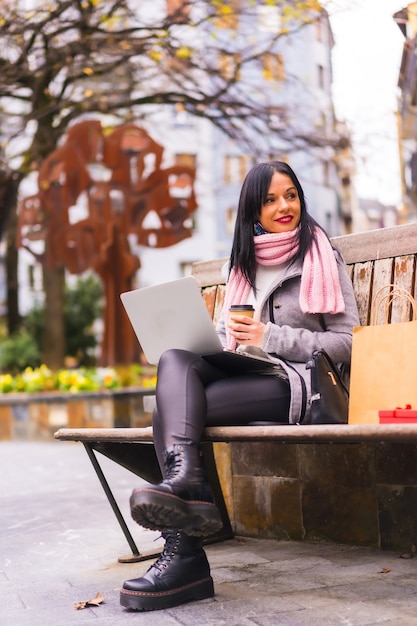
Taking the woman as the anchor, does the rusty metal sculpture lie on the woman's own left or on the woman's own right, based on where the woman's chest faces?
on the woman's own right

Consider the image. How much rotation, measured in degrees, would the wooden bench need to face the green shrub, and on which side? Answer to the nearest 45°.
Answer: approximately 135° to its right

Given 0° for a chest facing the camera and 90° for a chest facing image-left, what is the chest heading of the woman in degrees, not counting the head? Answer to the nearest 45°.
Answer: approximately 45°
